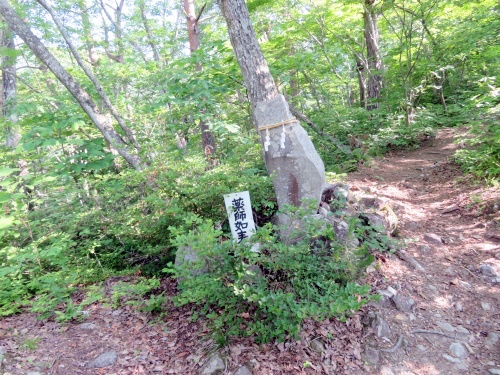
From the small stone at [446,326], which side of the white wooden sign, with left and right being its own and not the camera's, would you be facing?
left

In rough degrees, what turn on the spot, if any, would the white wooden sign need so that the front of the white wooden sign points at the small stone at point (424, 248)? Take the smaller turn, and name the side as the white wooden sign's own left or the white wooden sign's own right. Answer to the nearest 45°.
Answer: approximately 90° to the white wooden sign's own left

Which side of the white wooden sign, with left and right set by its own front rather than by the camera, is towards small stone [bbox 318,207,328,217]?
left

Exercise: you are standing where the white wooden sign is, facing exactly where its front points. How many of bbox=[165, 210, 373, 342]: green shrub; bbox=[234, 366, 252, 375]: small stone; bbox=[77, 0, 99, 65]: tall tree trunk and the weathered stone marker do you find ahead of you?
2

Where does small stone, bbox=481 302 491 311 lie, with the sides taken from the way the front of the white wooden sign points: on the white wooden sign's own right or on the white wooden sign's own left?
on the white wooden sign's own left

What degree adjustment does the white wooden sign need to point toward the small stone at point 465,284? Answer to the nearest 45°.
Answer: approximately 90° to its left

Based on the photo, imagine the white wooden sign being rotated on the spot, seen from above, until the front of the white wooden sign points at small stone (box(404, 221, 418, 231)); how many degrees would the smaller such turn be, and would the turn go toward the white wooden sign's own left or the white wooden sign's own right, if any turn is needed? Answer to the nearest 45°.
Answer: approximately 90° to the white wooden sign's own left

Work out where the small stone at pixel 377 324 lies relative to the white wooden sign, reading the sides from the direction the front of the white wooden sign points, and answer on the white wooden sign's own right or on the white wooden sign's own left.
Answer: on the white wooden sign's own left

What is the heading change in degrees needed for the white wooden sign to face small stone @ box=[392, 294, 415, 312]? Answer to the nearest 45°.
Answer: approximately 90° to its left

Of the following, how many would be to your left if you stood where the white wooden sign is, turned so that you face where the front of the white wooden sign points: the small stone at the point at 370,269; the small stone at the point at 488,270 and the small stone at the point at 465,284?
3

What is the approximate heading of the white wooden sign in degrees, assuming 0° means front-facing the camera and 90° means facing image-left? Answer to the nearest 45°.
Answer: approximately 0°

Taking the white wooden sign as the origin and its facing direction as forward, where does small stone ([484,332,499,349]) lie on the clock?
The small stone is roughly at 10 o'clock from the white wooden sign.

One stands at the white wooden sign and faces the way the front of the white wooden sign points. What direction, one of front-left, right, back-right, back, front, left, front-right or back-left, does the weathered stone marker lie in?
back-left
